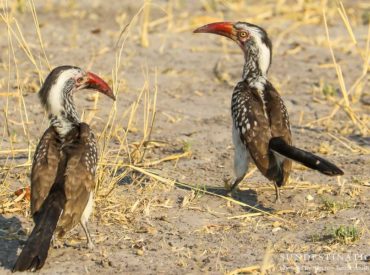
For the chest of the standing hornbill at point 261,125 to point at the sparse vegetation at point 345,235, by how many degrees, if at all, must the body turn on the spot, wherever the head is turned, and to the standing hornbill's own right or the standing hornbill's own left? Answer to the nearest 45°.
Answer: approximately 180°

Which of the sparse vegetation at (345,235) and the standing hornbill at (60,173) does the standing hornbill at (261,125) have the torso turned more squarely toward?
the standing hornbill

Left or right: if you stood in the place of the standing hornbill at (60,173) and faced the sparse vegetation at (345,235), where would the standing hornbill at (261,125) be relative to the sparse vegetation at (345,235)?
left

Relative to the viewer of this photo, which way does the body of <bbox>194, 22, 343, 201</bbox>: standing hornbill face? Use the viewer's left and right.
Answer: facing away from the viewer and to the left of the viewer

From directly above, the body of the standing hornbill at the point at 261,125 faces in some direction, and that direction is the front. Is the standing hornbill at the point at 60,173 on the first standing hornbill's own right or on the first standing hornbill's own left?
on the first standing hornbill's own left
